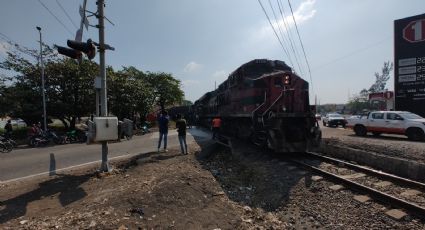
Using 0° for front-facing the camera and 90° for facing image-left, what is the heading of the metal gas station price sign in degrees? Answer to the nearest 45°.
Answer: approximately 45°

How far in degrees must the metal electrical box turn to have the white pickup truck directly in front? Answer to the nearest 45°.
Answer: approximately 90° to its left

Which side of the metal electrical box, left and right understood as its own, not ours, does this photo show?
front

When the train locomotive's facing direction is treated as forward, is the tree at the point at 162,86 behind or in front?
behind

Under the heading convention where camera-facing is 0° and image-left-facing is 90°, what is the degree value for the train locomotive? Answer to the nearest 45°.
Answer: approximately 315°

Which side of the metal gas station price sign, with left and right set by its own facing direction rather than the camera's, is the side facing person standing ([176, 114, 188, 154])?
front
